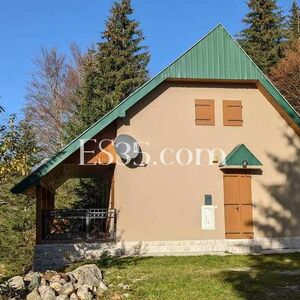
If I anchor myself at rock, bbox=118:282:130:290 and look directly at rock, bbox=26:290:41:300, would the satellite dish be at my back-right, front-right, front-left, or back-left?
back-right

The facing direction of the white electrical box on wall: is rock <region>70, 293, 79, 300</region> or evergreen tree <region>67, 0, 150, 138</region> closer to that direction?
the rock

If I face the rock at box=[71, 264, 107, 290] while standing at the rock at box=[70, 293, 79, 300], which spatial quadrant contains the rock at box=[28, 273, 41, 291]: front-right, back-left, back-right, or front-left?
front-left

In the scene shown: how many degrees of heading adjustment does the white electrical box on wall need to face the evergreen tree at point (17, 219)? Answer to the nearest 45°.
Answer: approximately 135° to its right

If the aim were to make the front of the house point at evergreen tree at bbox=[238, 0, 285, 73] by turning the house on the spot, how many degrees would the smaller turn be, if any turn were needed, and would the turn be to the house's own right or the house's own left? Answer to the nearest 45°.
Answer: approximately 180°

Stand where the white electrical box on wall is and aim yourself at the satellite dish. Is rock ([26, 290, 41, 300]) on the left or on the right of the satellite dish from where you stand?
left

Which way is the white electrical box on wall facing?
toward the camera

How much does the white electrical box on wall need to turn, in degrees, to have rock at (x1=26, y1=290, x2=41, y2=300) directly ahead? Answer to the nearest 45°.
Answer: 0° — it already faces it

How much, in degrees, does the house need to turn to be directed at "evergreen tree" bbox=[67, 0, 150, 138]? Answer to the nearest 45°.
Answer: approximately 180°

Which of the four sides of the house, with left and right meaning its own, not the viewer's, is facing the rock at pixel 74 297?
front

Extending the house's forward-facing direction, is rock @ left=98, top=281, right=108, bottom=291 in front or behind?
in front

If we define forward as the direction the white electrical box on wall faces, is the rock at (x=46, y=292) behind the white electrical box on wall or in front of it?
in front

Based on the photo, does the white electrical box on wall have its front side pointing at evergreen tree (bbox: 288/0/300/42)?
no

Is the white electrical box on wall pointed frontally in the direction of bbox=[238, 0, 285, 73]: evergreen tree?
no

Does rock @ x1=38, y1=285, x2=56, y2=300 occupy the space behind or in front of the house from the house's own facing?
in front
